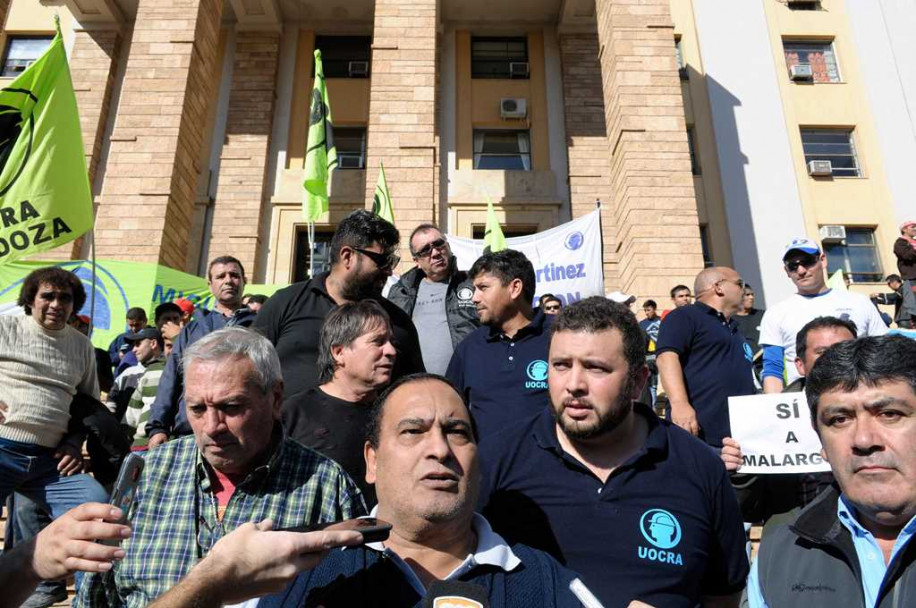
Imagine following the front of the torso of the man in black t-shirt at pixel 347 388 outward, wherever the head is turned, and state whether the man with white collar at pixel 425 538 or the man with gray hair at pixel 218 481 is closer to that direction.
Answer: the man with white collar

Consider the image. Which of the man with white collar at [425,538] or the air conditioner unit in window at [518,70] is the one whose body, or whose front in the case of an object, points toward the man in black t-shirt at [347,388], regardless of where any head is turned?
the air conditioner unit in window

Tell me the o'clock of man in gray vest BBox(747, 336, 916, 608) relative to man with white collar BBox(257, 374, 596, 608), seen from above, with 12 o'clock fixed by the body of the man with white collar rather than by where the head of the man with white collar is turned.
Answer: The man in gray vest is roughly at 9 o'clock from the man with white collar.

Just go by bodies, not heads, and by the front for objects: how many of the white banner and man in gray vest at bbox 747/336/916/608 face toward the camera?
2

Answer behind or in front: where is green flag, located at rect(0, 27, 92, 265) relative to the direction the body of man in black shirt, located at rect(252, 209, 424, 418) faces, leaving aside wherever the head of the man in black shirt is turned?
behind

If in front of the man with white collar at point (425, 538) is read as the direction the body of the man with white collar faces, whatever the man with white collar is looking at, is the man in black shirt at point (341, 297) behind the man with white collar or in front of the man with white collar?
behind

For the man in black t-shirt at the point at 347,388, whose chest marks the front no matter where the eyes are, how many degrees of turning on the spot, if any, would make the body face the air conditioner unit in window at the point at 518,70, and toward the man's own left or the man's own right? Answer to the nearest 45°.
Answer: approximately 135° to the man's own left

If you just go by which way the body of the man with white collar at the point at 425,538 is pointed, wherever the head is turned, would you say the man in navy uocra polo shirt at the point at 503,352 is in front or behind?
behind

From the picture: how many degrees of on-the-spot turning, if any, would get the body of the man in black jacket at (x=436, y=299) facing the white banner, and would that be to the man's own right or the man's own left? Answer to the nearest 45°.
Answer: approximately 135° to the man's own left

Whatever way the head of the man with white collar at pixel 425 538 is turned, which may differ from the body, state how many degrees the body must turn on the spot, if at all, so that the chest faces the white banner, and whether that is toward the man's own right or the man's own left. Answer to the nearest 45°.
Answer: approximately 180°

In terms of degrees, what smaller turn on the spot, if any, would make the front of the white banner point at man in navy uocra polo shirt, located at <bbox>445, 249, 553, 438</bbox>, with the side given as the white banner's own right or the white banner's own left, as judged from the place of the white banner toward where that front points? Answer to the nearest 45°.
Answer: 0° — it already faces them

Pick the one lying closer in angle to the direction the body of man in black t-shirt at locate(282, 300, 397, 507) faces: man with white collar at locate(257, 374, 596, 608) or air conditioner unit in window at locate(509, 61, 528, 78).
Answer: the man with white collar
